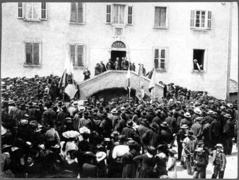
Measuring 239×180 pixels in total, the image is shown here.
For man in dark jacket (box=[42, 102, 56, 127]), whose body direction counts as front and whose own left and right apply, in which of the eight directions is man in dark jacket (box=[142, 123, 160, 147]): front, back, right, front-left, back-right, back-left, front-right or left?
back-right

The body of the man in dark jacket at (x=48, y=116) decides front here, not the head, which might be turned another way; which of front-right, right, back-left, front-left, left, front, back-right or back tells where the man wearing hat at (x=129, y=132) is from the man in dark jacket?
back-right

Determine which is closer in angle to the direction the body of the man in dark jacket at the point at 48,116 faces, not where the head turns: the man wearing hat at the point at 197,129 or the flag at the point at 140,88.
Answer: the flag

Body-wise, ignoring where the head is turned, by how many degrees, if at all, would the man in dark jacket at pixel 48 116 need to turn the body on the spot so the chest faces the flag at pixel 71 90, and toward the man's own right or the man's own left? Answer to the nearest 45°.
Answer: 0° — they already face it

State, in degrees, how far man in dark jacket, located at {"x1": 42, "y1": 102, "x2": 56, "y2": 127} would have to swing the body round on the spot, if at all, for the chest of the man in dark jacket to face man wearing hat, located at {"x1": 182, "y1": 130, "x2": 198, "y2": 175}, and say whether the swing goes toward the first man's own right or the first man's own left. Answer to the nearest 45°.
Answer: approximately 135° to the first man's own right

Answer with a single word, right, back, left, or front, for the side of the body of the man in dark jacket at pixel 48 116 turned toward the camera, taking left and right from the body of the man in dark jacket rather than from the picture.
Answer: back

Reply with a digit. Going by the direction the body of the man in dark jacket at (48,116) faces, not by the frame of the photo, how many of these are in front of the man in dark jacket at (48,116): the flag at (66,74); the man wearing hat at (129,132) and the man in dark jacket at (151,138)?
1

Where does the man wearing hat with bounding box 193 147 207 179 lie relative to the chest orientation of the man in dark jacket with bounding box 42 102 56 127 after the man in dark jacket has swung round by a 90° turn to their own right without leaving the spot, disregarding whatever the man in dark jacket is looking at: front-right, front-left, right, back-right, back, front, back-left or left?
front-right

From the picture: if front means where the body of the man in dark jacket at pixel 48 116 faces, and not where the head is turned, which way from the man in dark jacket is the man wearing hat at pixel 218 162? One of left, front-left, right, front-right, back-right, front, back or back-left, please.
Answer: back-right

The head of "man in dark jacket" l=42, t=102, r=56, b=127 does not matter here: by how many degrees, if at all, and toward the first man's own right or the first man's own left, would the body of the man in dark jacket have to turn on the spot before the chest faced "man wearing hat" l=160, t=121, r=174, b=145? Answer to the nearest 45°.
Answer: approximately 135° to the first man's own right

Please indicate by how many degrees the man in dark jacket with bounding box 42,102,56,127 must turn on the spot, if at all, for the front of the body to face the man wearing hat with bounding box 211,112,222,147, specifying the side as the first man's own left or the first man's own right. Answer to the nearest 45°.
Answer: approximately 90° to the first man's own right

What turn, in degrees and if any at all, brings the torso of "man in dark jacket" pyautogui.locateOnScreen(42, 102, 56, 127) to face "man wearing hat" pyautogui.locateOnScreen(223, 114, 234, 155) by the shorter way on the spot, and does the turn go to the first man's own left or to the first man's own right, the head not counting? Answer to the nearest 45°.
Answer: approximately 90° to the first man's own right

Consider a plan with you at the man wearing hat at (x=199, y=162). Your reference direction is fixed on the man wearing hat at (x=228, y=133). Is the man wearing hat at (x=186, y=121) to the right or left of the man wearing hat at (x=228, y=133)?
left
